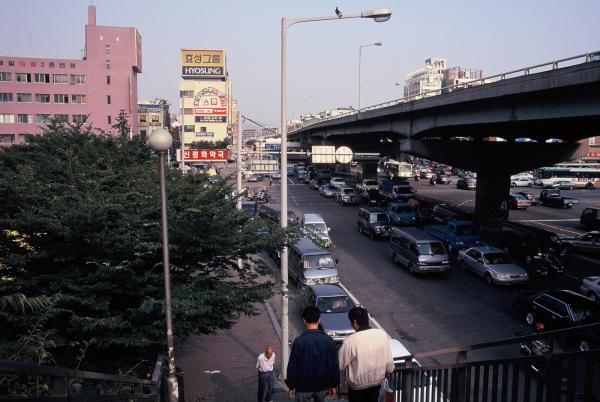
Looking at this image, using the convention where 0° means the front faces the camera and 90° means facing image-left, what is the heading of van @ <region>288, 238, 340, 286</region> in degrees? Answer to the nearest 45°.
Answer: approximately 315°

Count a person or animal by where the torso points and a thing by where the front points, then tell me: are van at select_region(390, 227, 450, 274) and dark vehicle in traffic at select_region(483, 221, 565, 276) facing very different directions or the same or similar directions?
same or similar directions

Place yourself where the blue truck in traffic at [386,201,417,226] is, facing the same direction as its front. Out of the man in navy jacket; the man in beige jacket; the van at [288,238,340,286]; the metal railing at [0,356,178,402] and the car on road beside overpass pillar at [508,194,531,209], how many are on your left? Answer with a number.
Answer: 1

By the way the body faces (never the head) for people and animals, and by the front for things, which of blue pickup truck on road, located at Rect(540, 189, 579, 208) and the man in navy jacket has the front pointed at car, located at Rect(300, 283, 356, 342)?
the man in navy jacket

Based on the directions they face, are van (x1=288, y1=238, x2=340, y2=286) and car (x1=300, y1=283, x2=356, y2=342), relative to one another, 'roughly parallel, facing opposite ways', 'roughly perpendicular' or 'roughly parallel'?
roughly parallel

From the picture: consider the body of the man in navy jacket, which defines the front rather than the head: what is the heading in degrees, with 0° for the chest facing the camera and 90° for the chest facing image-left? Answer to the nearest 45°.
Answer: approximately 180°

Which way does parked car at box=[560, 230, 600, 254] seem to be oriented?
to the viewer's left

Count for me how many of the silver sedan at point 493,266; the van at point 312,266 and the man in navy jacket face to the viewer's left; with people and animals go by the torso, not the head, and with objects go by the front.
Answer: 0

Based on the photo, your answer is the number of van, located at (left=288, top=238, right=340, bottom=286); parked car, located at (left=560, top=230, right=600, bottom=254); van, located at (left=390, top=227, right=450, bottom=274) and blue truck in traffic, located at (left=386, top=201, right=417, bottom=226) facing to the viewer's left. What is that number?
1
